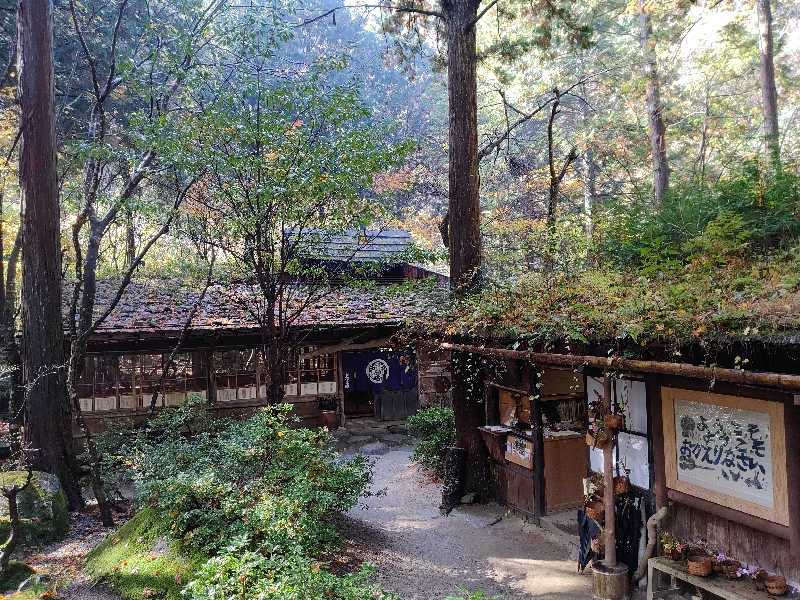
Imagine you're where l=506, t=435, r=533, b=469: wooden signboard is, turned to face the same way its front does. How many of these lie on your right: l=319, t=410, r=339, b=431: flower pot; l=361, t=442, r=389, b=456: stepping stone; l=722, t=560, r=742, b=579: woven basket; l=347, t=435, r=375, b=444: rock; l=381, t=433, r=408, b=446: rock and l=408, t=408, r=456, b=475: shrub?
5

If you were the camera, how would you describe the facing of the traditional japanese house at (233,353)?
facing the viewer

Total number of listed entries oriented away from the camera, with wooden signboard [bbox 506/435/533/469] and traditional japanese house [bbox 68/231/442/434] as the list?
0

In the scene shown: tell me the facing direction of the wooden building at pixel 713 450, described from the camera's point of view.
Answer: facing the viewer and to the left of the viewer

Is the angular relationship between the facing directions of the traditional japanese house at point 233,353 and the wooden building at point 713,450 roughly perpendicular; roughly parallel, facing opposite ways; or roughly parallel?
roughly perpendicular

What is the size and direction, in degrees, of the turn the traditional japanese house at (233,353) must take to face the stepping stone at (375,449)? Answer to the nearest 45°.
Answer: approximately 90° to its left

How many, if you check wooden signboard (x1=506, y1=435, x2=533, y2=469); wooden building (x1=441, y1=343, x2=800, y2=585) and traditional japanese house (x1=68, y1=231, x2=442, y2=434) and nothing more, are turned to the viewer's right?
0

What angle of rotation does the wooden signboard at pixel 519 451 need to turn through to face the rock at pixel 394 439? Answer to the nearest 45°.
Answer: approximately 90° to its right

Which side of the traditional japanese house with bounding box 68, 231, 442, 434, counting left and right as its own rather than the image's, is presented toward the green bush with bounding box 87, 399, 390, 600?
front

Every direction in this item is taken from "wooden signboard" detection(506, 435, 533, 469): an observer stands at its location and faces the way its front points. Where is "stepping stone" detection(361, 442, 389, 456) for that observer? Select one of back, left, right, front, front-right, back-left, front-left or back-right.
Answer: right

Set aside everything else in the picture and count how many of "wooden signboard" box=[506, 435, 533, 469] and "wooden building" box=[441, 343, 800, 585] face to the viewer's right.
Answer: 0

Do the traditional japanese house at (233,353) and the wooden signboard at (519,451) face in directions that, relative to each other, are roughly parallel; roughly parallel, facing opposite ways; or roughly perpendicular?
roughly perpendicular

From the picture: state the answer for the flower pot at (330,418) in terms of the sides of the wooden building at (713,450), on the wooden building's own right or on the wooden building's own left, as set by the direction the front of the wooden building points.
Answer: on the wooden building's own right
